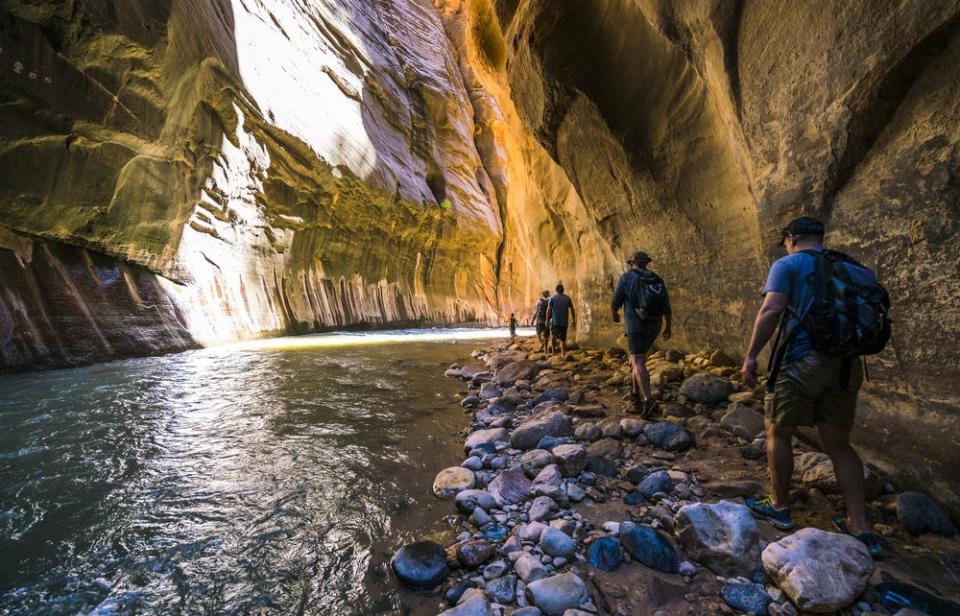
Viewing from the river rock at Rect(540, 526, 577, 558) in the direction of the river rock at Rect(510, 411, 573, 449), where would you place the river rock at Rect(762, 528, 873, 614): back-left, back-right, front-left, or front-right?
back-right

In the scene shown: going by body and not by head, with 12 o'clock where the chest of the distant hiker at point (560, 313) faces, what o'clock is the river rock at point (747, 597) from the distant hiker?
The river rock is roughly at 6 o'clock from the distant hiker.

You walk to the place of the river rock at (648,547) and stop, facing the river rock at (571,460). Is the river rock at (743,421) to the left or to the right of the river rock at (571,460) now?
right

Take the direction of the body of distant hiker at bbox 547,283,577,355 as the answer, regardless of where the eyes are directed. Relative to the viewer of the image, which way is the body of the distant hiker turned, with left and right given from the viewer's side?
facing away from the viewer

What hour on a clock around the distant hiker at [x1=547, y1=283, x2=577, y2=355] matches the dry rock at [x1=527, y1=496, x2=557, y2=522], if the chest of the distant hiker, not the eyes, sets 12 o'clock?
The dry rock is roughly at 6 o'clock from the distant hiker.

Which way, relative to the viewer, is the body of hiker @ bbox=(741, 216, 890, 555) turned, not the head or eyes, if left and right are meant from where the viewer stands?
facing away from the viewer and to the left of the viewer
